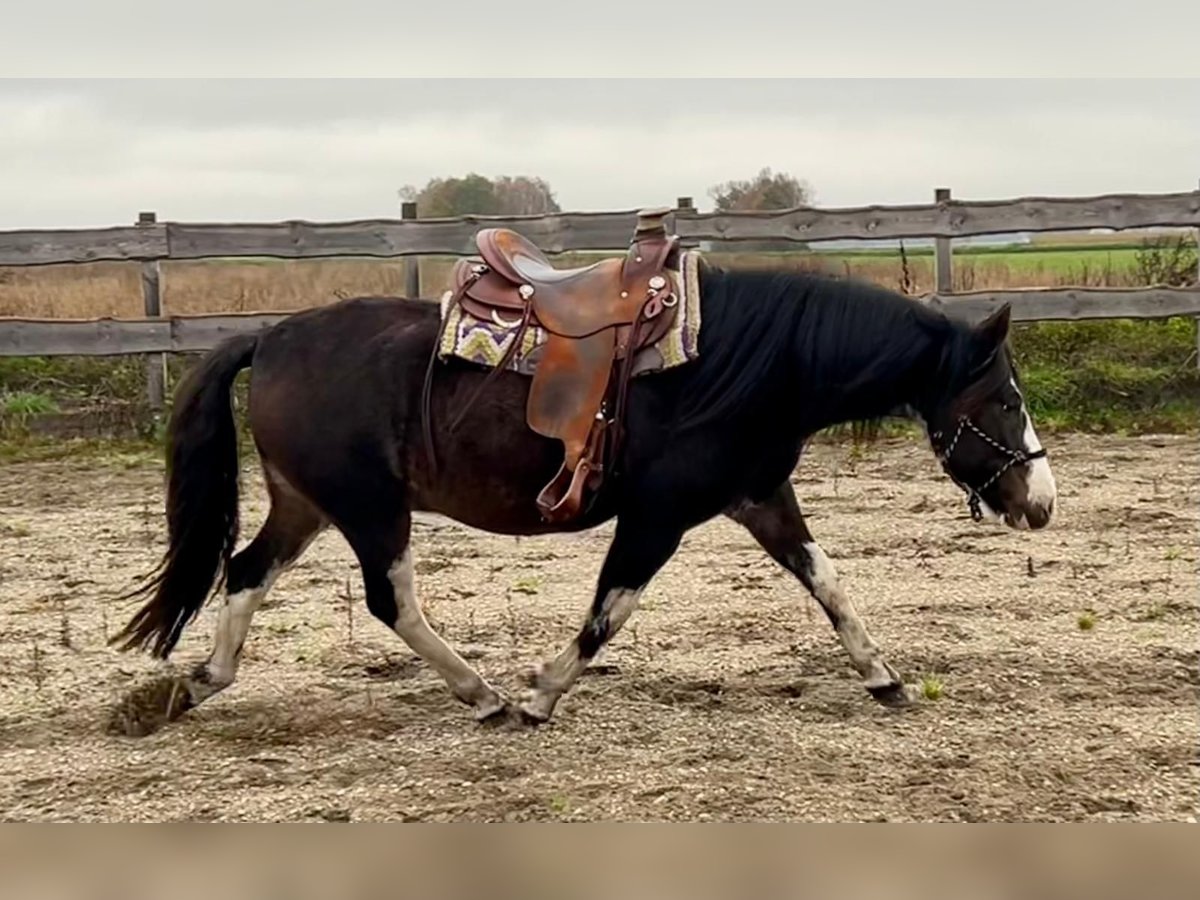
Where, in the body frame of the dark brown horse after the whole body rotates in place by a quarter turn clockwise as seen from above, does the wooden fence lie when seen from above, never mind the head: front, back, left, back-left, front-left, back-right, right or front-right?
back

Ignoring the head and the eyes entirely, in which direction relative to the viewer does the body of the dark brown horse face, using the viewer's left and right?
facing to the right of the viewer
